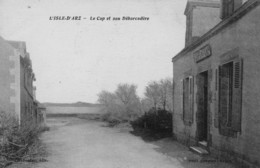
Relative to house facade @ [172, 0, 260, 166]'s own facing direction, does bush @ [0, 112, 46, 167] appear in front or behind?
in front

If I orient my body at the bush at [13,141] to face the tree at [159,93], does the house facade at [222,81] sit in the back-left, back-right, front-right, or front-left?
front-right

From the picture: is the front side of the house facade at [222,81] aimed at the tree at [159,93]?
no

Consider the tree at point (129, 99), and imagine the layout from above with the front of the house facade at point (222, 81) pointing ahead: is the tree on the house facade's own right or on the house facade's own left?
on the house facade's own right

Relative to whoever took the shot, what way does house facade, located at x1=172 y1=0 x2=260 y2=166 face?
facing the viewer and to the left of the viewer
